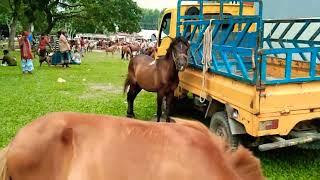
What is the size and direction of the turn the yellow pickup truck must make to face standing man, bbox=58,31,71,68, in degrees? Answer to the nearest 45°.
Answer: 0° — it already faces them

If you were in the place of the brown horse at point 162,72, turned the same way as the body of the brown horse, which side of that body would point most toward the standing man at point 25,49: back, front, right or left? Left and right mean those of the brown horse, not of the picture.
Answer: back

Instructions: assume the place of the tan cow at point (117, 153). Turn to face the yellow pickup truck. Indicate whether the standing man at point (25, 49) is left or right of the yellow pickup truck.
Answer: left

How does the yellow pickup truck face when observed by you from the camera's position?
facing away from the viewer and to the left of the viewer

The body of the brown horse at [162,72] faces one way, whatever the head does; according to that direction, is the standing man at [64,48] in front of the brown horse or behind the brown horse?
behind

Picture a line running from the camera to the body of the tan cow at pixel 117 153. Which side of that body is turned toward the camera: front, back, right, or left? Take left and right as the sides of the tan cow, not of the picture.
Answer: right

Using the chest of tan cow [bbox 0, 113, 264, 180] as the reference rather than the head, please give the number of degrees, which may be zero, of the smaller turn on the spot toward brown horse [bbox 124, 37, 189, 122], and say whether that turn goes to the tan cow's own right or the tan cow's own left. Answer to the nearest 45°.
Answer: approximately 90° to the tan cow's own left

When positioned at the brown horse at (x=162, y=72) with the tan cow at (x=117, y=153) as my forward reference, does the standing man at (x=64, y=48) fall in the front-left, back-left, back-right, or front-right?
back-right

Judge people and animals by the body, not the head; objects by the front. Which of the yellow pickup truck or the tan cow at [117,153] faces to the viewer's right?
the tan cow

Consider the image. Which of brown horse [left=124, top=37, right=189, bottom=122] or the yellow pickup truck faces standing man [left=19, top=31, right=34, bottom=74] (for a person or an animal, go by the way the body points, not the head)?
the yellow pickup truck

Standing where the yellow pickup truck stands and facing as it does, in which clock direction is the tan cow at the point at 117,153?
The tan cow is roughly at 8 o'clock from the yellow pickup truck.
